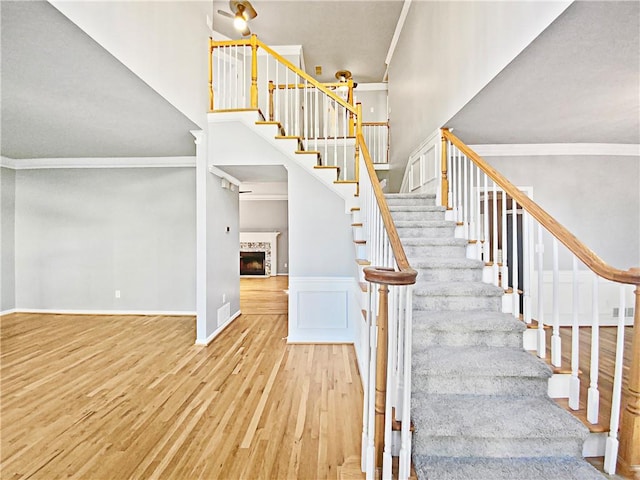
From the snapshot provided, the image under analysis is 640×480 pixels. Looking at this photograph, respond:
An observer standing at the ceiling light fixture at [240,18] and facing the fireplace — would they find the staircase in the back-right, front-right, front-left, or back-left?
back-right

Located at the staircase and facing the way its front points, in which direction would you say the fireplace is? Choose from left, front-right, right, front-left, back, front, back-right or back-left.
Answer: back-right

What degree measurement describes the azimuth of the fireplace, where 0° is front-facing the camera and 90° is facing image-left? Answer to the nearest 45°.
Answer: approximately 0°

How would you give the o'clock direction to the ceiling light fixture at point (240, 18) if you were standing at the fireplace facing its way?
The ceiling light fixture is roughly at 12 o'clock from the fireplace.

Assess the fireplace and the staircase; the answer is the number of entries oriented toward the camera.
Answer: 2
